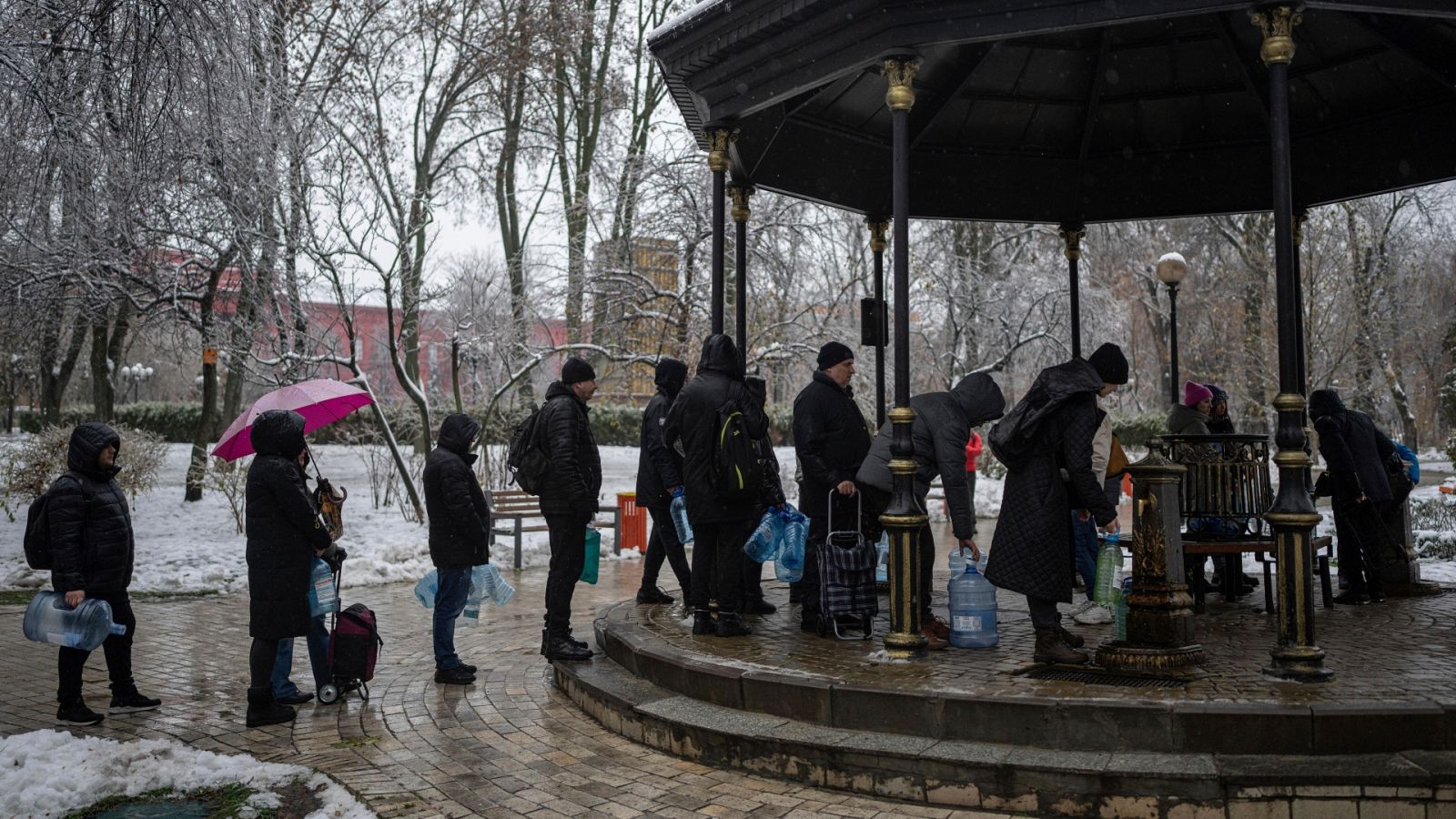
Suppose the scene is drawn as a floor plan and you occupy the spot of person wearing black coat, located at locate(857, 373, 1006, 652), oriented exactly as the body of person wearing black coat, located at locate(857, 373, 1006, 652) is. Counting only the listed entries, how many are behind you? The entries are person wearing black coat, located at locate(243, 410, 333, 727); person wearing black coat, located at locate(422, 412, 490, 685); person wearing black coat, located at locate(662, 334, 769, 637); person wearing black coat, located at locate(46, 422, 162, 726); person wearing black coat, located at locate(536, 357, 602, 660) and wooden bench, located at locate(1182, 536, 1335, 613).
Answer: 5

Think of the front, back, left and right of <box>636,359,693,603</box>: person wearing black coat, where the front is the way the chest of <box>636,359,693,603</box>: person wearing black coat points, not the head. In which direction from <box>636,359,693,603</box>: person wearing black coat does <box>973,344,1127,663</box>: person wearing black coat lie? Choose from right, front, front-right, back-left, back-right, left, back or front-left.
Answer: front-right

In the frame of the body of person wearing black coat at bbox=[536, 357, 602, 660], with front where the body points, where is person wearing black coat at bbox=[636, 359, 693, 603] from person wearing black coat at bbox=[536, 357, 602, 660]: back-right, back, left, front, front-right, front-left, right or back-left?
front-left

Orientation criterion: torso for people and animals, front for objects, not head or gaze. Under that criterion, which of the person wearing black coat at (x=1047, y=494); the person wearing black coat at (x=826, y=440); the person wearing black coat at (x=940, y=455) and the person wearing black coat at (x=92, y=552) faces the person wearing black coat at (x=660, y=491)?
the person wearing black coat at (x=92, y=552)

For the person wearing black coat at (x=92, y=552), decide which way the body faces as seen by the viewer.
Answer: to the viewer's right

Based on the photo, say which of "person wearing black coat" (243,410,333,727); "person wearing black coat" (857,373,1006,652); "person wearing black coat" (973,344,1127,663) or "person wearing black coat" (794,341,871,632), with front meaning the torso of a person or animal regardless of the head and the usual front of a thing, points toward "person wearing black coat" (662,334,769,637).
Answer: "person wearing black coat" (243,410,333,727)

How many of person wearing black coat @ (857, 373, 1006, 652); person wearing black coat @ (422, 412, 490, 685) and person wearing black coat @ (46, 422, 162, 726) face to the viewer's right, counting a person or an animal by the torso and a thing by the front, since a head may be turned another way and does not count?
3

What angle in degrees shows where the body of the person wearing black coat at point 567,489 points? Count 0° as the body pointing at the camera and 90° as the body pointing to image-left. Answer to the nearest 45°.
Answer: approximately 270°

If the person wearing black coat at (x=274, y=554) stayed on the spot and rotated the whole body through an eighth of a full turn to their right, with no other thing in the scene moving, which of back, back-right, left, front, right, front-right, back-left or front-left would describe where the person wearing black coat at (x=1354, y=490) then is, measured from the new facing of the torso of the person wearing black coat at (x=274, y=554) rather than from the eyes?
front-left

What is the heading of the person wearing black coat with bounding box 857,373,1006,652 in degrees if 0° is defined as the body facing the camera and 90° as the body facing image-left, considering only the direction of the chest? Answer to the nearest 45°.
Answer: approximately 270°

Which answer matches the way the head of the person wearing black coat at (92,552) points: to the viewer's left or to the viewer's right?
to the viewer's right

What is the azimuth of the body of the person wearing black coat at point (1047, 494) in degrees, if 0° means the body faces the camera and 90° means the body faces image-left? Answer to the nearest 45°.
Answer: approximately 270°

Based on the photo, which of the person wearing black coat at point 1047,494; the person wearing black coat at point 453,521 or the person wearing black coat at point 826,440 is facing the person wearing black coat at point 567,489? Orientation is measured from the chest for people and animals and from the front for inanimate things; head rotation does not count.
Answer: the person wearing black coat at point 453,521

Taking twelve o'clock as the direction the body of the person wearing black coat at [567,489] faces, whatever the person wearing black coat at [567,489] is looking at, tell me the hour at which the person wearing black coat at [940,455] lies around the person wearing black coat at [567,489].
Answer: the person wearing black coat at [940,455] is roughly at 1 o'clock from the person wearing black coat at [567,489].

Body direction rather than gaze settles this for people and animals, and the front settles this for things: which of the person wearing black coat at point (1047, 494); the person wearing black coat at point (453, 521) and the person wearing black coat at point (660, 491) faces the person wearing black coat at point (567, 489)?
the person wearing black coat at point (453, 521)

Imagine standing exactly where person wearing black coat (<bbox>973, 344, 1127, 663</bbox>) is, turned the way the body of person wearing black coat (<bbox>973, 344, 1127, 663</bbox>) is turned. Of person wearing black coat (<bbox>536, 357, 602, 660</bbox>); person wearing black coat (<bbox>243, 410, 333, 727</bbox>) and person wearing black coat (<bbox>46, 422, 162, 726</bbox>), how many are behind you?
3

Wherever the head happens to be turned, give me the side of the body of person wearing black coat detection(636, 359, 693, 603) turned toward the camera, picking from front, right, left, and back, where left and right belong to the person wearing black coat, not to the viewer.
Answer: right
